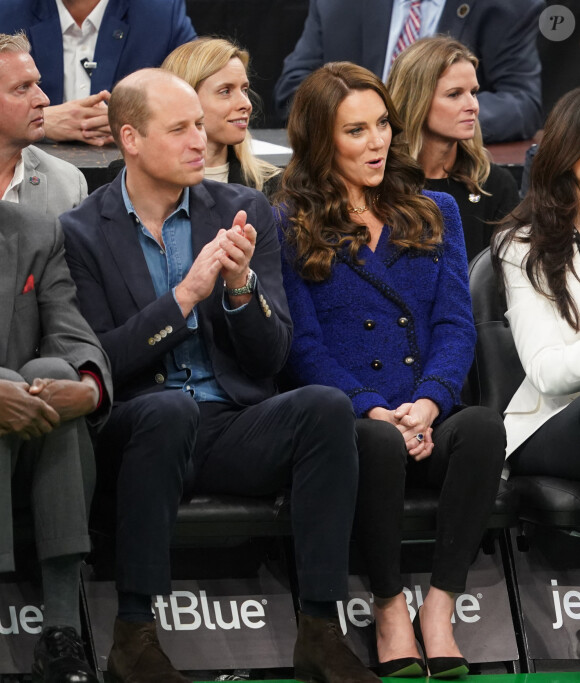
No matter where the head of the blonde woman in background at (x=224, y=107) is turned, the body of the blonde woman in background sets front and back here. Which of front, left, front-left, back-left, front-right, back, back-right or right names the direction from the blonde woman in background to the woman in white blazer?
front

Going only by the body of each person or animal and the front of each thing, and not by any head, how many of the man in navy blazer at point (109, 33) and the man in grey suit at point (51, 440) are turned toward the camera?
2

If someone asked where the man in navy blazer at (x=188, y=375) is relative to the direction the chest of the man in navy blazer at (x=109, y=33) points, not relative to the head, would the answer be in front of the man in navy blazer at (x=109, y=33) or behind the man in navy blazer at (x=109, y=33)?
in front

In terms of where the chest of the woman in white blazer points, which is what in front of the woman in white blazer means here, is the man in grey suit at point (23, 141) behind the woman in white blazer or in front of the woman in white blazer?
behind

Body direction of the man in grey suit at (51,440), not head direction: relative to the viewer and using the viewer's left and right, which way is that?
facing the viewer

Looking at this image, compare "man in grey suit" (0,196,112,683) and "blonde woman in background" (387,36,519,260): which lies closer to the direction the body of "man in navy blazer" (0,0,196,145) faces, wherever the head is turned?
the man in grey suit

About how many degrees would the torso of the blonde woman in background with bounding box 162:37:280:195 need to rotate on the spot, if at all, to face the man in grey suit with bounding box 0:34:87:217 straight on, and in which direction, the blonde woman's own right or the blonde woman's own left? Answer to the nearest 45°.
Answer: approximately 90° to the blonde woman's own right

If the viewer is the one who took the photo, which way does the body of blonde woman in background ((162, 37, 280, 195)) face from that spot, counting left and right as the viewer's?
facing the viewer and to the right of the viewer

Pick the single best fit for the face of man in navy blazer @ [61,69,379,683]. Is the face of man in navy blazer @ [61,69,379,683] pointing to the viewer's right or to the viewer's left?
to the viewer's right

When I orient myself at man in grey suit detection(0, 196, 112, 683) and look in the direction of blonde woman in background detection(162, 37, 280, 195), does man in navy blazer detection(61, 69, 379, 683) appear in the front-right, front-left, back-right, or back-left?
front-right

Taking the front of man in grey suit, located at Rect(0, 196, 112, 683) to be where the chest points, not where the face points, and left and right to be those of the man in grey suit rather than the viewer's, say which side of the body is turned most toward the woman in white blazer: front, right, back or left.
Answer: left

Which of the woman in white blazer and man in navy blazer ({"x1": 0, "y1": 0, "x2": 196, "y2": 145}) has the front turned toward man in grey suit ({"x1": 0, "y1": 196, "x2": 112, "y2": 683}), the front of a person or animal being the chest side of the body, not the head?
the man in navy blazer

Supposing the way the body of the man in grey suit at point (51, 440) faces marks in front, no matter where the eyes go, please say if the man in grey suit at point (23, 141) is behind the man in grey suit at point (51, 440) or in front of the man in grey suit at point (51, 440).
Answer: behind
